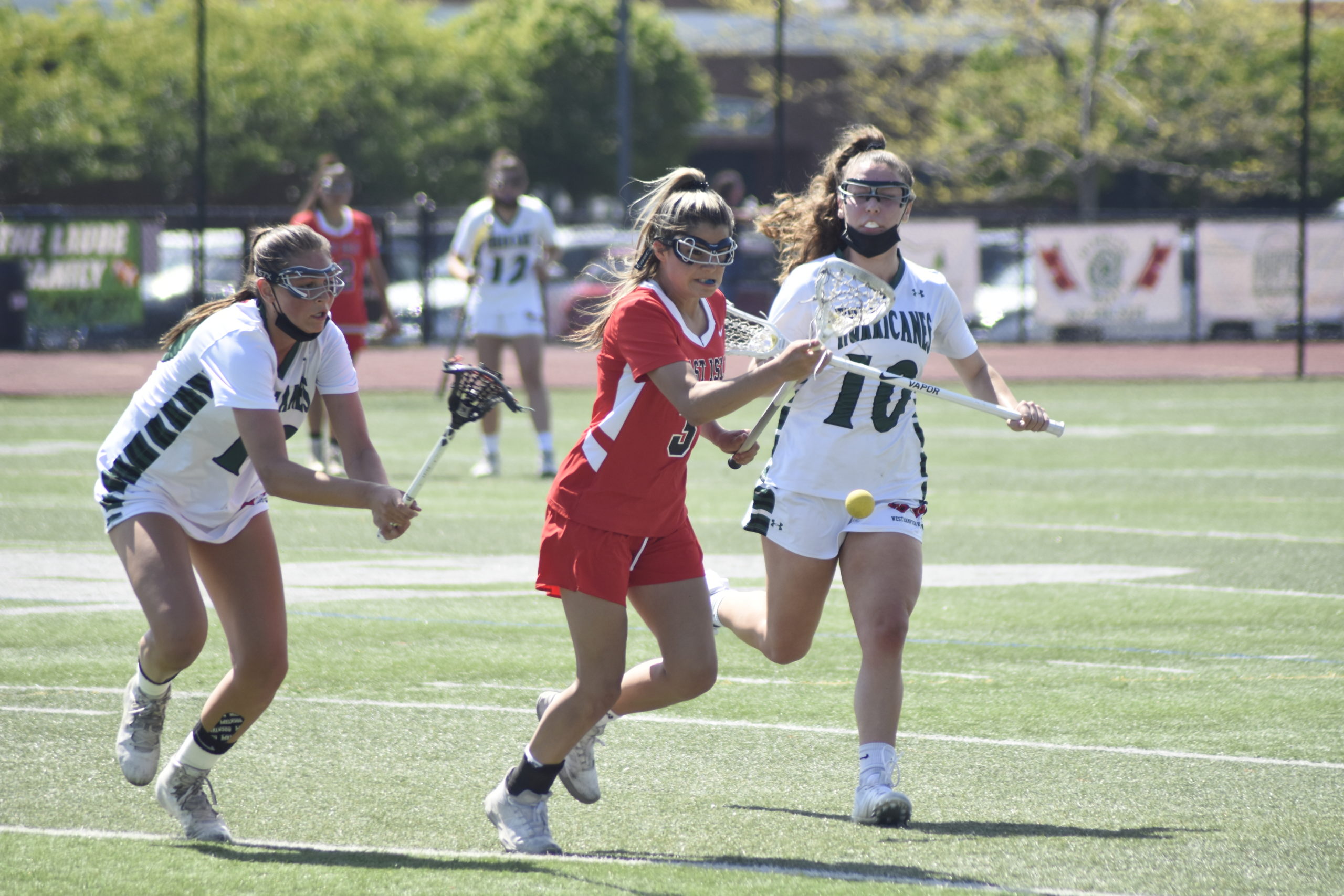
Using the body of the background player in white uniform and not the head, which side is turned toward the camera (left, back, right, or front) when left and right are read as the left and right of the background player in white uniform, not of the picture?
front

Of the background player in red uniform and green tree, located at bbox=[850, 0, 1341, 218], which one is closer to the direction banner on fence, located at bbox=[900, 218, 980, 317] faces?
the background player in red uniform

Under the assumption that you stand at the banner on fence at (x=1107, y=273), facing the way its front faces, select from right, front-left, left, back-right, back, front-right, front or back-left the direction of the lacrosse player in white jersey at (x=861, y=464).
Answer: front

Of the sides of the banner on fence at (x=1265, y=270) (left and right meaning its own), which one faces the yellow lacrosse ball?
front

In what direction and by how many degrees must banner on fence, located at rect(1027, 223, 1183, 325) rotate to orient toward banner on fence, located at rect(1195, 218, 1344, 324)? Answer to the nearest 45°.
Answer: approximately 90° to its left

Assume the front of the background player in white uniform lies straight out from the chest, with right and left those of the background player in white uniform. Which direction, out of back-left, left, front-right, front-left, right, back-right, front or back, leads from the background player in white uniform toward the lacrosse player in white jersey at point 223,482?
front

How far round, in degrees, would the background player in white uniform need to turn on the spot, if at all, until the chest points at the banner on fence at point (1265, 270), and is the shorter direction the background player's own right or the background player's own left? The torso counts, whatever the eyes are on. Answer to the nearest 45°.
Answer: approximately 135° to the background player's own left

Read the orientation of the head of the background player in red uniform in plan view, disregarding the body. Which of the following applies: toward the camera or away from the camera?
toward the camera

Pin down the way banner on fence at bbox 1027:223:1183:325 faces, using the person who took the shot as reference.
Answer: facing the viewer

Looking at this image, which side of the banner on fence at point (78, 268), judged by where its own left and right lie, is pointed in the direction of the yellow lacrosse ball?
front

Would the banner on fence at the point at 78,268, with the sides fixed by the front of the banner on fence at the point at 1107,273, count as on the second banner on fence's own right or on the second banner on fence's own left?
on the second banner on fence's own right

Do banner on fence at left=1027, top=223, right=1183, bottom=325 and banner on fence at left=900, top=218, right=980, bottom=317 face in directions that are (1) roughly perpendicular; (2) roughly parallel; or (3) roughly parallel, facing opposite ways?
roughly parallel
